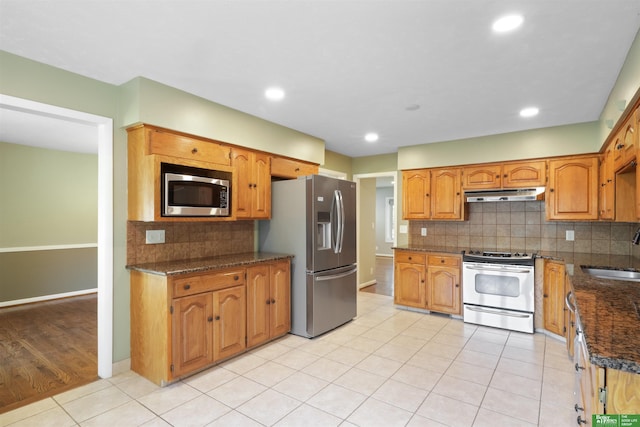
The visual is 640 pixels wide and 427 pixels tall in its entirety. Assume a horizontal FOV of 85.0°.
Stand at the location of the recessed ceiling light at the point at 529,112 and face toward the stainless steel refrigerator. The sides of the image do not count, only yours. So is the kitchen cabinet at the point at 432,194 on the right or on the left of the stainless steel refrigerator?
right

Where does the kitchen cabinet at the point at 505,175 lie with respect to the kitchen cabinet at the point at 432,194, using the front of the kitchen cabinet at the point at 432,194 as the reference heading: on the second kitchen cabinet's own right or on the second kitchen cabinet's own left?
on the second kitchen cabinet's own left

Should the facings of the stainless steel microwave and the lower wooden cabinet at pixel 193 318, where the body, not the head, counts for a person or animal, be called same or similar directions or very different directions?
same or similar directions

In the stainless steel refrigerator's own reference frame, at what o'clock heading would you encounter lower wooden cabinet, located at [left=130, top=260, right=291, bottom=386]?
The lower wooden cabinet is roughly at 3 o'clock from the stainless steel refrigerator.

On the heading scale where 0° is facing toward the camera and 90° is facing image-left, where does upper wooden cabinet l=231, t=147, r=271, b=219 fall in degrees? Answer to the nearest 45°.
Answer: approximately 315°

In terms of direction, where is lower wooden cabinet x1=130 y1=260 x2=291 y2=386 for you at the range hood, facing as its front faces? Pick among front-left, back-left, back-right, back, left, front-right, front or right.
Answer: front-right

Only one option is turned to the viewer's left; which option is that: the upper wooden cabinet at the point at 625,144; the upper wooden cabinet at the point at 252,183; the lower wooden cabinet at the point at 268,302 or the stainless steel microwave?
the upper wooden cabinet at the point at 625,144

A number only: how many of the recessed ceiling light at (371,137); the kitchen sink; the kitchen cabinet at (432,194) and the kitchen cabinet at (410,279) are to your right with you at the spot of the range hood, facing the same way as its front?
3

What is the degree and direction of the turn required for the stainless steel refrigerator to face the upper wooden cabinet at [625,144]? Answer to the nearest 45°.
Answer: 0° — it already faces it

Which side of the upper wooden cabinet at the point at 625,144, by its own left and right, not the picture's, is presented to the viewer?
left

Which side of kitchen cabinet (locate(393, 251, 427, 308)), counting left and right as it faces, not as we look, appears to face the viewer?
front

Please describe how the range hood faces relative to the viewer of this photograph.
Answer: facing the viewer

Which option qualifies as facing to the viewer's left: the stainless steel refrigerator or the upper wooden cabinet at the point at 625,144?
the upper wooden cabinet

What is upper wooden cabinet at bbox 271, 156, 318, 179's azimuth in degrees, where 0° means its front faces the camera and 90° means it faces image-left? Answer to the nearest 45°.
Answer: approximately 315°

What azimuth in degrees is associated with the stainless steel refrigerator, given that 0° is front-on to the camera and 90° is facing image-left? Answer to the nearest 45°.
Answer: approximately 315°

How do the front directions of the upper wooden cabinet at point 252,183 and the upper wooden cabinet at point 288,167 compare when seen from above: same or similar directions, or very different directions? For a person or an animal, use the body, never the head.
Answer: same or similar directions

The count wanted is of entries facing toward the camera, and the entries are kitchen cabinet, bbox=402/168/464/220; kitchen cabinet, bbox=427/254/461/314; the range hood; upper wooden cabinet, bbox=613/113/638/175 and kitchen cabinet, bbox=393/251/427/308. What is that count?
4

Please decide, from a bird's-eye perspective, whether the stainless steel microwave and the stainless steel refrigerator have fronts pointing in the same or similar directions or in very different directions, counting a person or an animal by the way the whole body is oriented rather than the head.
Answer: same or similar directions

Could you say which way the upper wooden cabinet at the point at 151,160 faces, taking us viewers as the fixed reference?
facing the viewer and to the right of the viewer
